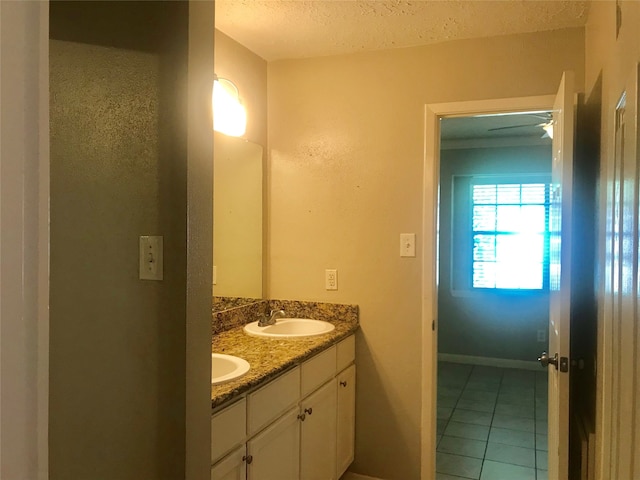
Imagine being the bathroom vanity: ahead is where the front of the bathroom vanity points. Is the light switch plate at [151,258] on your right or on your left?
on your right

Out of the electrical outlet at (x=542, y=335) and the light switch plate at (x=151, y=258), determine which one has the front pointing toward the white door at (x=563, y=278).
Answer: the electrical outlet

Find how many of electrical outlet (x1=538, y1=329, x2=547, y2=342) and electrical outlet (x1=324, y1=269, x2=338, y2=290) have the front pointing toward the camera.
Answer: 2

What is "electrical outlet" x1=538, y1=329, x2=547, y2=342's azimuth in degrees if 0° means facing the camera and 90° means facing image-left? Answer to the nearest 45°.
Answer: approximately 0°

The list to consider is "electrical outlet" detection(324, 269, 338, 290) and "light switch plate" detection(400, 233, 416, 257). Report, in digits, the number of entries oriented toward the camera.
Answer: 2

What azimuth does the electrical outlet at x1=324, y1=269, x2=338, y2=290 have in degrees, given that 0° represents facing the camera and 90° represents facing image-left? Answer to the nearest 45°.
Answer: approximately 0°

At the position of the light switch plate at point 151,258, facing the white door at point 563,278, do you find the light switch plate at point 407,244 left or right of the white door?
left

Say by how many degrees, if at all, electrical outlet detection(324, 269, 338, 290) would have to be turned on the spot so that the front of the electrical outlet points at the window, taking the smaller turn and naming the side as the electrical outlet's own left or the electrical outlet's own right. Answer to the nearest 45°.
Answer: approximately 135° to the electrical outlet's own left

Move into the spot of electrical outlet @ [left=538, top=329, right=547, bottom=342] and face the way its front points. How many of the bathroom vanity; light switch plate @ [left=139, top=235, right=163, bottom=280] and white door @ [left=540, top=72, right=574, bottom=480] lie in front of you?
3
